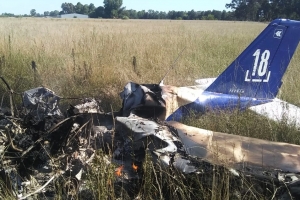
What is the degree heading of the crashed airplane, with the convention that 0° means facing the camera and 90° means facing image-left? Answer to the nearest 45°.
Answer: approximately 90°

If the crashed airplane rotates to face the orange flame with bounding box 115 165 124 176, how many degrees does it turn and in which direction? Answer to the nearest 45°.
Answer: approximately 45° to its left
